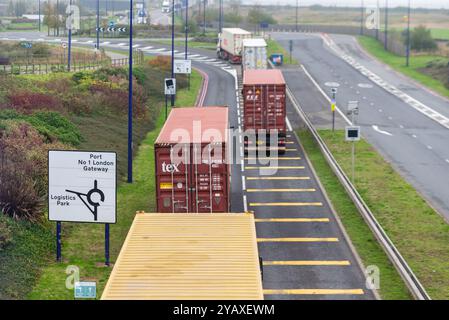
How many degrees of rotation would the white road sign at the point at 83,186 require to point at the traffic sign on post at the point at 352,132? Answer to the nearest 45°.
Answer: approximately 135° to its left

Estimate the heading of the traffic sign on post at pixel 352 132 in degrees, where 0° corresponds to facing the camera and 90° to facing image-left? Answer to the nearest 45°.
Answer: approximately 0°

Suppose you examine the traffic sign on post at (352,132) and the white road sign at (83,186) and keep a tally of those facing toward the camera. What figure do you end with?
2

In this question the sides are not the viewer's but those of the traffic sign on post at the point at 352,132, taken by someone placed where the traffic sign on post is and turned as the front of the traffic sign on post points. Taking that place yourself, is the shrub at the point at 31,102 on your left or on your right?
on your right

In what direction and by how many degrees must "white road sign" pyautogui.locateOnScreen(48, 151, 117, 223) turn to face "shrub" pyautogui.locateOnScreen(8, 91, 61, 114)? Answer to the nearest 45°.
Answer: approximately 180°
